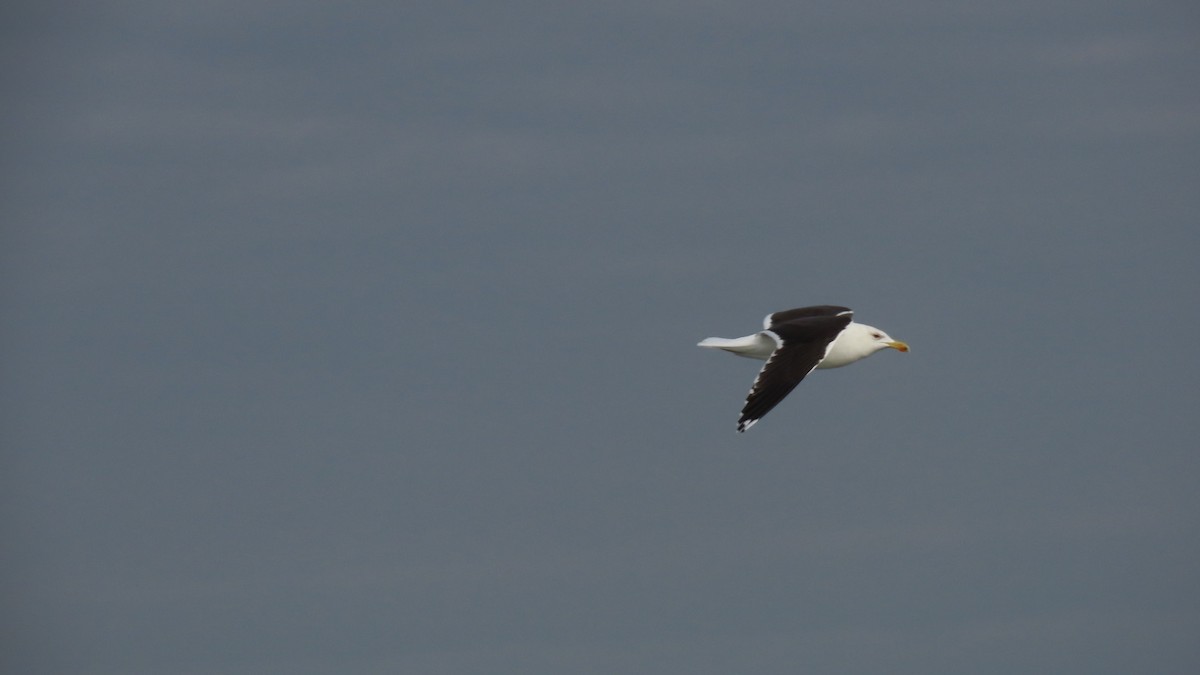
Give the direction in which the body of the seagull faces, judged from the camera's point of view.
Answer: to the viewer's right
